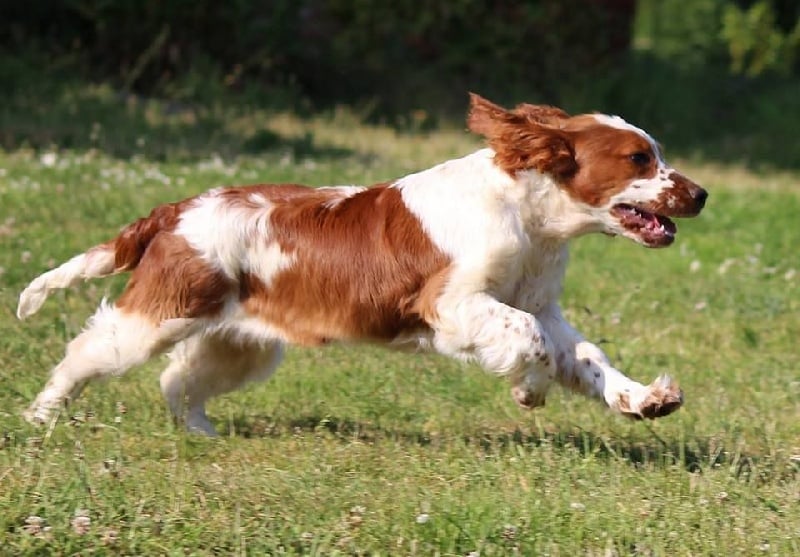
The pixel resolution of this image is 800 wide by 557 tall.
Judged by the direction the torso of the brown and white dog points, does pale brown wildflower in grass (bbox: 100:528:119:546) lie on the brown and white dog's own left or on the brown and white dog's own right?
on the brown and white dog's own right

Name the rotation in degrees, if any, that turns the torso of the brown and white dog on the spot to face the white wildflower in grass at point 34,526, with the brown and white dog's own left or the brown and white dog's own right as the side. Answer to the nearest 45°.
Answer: approximately 135° to the brown and white dog's own right

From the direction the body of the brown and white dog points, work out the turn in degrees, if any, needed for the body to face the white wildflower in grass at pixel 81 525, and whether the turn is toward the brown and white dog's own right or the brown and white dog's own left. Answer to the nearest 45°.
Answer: approximately 135° to the brown and white dog's own right

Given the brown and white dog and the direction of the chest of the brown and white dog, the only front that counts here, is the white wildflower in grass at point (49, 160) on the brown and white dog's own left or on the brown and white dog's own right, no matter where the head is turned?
on the brown and white dog's own left

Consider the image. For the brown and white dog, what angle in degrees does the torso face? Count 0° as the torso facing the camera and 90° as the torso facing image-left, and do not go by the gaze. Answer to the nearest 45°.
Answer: approximately 270°
